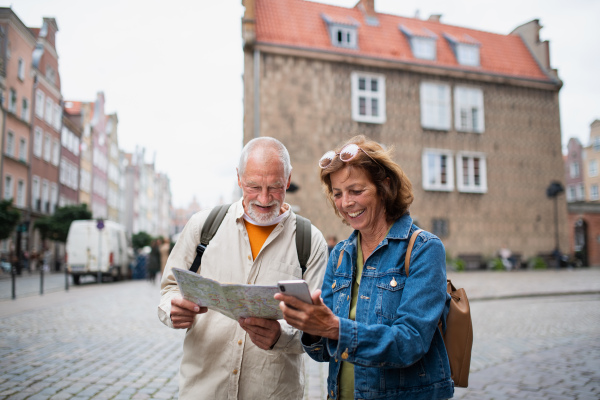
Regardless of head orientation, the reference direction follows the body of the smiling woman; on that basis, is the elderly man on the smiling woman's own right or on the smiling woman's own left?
on the smiling woman's own right

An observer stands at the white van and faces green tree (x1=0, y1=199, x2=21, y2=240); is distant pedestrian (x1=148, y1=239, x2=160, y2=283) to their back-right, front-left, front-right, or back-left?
back-right

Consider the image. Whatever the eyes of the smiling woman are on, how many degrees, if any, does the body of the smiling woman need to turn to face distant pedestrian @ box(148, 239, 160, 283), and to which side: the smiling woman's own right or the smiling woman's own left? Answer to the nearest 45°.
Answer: approximately 90° to the smiling woman's own right

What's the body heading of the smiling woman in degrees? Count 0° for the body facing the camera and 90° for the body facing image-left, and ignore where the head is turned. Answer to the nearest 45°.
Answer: approximately 45°

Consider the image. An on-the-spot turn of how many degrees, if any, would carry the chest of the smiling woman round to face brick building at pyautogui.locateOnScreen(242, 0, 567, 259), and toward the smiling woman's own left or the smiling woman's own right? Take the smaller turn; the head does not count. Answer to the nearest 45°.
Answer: approximately 135° to the smiling woman's own right

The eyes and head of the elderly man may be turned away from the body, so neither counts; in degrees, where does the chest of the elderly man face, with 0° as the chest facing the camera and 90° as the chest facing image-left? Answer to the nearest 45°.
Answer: approximately 0°

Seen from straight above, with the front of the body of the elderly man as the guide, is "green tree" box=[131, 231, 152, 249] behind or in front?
behind

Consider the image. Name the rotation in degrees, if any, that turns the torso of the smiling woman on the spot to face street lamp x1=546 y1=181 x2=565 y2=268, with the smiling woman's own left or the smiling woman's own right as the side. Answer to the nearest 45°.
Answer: approximately 135° to the smiling woman's own right

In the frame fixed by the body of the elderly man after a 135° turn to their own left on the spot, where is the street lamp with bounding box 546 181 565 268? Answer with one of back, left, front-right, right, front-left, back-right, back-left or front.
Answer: front
